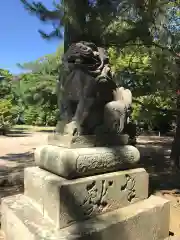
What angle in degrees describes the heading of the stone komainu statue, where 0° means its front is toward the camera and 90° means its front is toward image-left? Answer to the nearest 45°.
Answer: approximately 45°

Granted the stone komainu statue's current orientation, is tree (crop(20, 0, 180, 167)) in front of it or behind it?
behind
